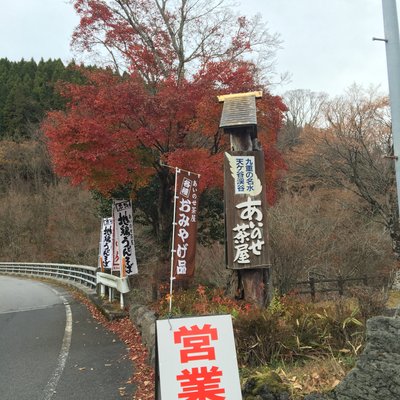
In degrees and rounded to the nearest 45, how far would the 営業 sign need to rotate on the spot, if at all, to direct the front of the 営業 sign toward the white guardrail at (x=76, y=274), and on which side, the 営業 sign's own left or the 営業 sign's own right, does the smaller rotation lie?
approximately 180°

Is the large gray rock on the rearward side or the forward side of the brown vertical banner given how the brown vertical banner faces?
on the forward side

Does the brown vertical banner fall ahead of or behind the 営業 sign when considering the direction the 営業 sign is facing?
behind

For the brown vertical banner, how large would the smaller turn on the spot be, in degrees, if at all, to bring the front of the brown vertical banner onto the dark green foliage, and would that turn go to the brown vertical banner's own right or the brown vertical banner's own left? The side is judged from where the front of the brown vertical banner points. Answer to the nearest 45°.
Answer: approximately 180°

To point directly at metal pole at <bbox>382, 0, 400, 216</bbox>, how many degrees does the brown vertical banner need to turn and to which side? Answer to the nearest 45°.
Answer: approximately 45° to its left

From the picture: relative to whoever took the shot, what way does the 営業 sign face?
facing the viewer

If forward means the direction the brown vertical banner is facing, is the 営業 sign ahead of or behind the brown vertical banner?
ahead

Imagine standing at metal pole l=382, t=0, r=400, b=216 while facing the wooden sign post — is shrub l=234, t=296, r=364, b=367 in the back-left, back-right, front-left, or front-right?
front-left

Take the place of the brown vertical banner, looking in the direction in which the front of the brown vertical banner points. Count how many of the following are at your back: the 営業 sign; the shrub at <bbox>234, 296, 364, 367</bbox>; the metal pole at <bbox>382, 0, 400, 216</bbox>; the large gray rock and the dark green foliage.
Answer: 1

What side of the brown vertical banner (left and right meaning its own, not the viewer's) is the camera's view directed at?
front

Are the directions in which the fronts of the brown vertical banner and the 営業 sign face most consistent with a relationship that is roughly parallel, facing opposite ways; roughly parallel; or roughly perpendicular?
roughly parallel

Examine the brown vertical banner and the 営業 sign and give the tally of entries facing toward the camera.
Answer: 2

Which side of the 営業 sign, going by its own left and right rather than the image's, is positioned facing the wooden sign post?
back
